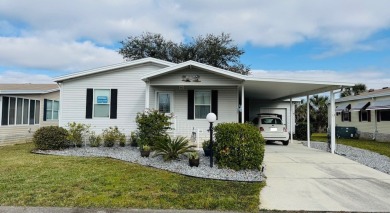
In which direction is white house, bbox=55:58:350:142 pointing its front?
toward the camera

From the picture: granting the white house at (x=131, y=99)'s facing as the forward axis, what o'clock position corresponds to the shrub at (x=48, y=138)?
The shrub is roughly at 2 o'clock from the white house.

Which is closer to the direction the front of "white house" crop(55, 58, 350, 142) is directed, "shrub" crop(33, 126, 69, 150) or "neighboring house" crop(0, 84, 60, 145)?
the shrub

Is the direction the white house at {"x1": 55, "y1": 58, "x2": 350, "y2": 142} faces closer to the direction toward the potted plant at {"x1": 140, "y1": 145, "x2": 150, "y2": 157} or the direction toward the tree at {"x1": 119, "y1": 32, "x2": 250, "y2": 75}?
the potted plant

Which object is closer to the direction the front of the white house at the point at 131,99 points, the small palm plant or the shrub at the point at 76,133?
the small palm plant

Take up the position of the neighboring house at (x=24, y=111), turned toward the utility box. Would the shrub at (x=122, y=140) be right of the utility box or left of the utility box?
right

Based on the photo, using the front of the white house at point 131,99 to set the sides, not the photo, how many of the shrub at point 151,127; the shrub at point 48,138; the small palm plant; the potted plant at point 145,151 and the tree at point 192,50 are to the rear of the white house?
1

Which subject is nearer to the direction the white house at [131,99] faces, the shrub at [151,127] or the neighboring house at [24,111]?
the shrub

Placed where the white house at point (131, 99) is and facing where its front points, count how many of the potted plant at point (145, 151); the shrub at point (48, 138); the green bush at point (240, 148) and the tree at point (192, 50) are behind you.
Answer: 1

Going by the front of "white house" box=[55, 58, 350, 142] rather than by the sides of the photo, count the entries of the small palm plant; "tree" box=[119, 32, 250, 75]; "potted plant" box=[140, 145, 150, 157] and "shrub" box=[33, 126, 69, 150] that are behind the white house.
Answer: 1

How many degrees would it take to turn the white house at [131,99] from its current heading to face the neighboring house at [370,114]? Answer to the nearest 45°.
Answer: approximately 135° to its left

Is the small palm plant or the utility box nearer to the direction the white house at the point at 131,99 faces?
the small palm plant

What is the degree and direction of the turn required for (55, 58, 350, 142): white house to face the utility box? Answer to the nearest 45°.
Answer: approximately 135° to its left

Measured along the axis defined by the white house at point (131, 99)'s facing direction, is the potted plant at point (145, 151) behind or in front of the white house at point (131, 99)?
in front
